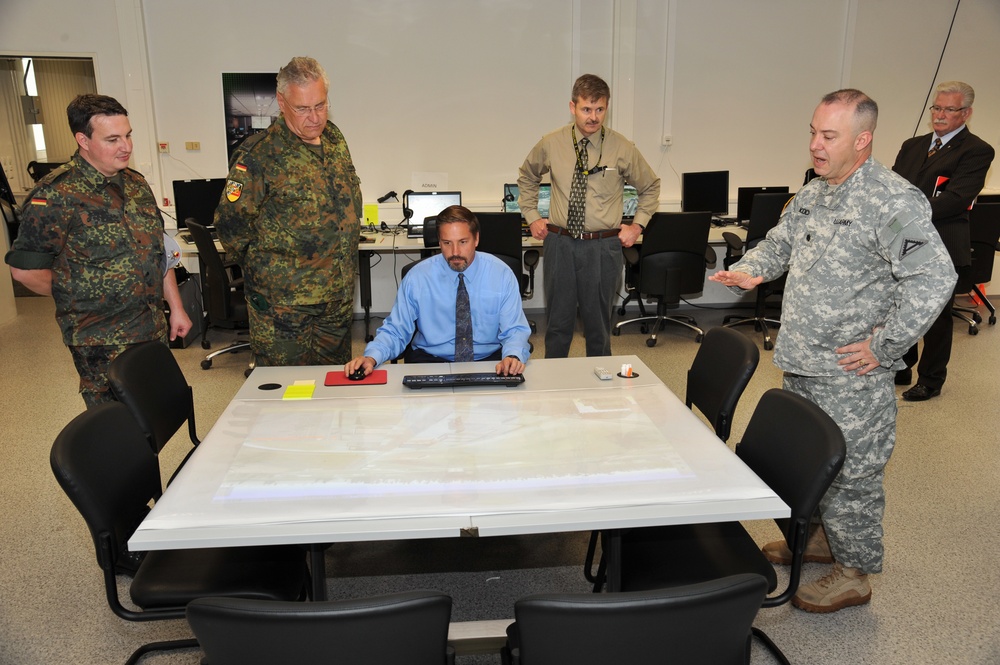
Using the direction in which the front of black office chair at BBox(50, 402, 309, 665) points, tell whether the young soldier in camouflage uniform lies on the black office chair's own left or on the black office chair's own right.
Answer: on the black office chair's own left

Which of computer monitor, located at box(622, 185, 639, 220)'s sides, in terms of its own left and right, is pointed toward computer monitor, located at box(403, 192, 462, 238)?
right

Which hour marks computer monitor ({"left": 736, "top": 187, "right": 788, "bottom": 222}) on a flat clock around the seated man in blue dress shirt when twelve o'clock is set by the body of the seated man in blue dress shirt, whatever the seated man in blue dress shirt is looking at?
The computer monitor is roughly at 7 o'clock from the seated man in blue dress shirt.

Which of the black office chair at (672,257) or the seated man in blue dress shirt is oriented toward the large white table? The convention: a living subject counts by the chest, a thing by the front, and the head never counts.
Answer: the seated man in blue dress shirt

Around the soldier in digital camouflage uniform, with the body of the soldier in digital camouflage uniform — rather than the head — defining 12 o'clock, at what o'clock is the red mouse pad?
The red mouse pad is roughly at 1 o'clock from the soldier in digital camouflage uniform.

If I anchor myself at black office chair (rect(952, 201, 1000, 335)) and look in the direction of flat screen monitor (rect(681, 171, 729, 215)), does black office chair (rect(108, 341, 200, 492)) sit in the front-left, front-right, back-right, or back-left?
front-left

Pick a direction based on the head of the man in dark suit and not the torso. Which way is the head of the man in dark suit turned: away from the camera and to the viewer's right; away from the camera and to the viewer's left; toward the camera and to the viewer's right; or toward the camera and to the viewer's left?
toward the camera and to the viewer's left

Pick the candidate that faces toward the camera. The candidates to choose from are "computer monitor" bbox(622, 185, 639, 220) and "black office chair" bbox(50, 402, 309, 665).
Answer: the computer monitor

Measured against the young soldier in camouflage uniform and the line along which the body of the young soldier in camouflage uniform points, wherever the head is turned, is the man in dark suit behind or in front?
in front

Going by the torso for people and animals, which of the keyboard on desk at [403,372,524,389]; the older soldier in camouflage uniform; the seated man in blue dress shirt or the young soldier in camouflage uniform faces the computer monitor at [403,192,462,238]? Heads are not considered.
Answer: the keyboard on desk

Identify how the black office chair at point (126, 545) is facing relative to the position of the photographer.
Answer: facing to the right of the viewer

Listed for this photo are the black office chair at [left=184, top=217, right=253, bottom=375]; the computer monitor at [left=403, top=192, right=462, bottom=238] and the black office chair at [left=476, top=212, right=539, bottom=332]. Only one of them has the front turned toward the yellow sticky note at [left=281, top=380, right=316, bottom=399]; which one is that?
the computer monitor

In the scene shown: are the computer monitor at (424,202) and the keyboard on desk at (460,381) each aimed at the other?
yes

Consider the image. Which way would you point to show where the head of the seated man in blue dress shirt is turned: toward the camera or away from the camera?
toward the camera

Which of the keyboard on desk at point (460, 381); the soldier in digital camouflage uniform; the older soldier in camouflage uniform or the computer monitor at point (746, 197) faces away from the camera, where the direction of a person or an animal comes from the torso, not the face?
the keyboard on desk

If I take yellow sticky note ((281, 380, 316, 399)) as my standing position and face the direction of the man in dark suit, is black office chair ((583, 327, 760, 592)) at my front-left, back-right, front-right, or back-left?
front-right

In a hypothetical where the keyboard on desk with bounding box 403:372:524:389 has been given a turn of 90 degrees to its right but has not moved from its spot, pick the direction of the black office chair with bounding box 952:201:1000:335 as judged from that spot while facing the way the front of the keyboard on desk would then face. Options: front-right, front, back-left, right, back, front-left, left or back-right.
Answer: front-left

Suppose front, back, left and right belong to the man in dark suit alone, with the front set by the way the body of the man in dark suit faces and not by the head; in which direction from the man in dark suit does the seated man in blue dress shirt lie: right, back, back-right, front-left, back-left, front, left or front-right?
front

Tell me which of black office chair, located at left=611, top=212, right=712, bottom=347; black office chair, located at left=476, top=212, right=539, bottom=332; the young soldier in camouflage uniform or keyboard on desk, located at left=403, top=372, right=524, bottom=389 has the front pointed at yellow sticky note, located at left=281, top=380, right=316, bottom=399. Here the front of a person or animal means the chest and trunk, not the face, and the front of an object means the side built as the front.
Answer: the young soldier in camouflage uniform

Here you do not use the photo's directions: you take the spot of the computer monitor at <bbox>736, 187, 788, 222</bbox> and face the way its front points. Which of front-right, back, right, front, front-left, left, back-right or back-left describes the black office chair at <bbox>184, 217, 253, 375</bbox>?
front-right

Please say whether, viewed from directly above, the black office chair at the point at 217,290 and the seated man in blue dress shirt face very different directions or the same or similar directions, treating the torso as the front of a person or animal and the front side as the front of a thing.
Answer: very different directions
